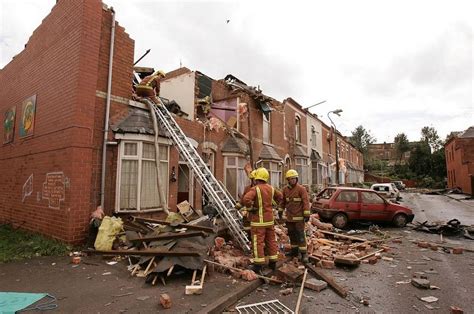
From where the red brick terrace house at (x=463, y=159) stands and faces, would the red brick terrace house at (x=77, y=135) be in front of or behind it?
in front

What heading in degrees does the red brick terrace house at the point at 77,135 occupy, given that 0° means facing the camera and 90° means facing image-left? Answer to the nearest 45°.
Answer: approximately 315°

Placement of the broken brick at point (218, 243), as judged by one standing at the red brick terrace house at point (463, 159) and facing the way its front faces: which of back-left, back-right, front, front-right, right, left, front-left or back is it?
front-left

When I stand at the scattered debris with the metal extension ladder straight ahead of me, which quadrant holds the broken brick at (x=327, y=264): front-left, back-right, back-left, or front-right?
front-right

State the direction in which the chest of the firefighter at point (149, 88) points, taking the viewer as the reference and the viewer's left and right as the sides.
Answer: facing away from the viewer and to the right of the viewer

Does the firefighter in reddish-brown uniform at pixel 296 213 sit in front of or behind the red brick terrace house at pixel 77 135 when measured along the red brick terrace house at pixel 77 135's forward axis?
in front

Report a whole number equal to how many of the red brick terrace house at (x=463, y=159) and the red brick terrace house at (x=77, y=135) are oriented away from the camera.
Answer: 0

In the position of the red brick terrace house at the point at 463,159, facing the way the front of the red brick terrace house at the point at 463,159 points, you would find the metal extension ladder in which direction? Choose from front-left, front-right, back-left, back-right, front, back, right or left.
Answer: front-left

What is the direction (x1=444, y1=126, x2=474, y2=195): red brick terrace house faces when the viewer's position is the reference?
facing the viewer and to the left of the viewer

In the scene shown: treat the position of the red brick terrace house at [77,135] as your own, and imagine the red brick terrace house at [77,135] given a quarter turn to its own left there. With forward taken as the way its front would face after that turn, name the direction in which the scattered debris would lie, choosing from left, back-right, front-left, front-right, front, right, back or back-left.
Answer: right
